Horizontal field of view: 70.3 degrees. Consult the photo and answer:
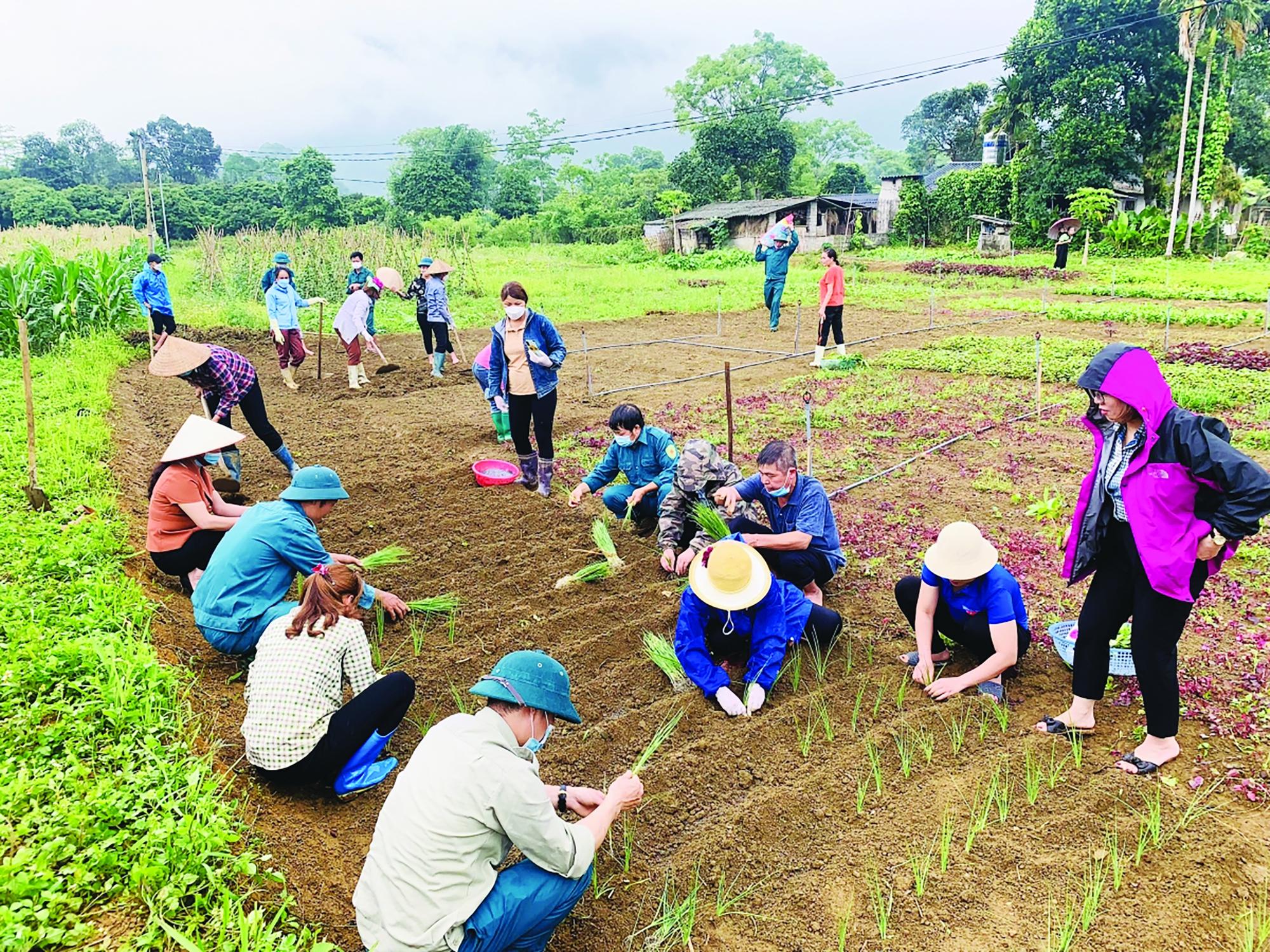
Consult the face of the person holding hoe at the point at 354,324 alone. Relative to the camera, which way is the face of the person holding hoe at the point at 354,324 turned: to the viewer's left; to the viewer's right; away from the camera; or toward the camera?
to the viewer's right

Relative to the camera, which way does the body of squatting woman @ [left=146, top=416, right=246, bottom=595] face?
to the viewer's right

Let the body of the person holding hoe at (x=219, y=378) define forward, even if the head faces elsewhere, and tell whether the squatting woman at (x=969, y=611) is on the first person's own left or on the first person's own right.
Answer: on the first person's own left

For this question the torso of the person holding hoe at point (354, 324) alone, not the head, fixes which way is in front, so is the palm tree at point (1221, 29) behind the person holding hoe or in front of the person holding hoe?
in front

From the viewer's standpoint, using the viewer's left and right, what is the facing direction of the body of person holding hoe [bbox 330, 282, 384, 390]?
facing to the right of the viewer

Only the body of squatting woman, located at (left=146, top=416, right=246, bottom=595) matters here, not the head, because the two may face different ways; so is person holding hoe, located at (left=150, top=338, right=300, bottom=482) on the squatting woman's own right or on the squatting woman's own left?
on the squatting woman's own left

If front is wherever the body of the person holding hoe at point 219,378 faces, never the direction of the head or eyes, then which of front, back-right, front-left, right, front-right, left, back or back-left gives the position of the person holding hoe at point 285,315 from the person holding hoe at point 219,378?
back-right

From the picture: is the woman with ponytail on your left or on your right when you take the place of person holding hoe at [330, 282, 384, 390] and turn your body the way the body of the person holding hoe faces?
on your right

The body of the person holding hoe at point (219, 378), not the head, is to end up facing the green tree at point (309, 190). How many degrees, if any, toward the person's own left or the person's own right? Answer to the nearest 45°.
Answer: approximately 135° to the person's own right

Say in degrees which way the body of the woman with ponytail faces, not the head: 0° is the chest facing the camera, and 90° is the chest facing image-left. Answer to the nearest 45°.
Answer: approximately 225°

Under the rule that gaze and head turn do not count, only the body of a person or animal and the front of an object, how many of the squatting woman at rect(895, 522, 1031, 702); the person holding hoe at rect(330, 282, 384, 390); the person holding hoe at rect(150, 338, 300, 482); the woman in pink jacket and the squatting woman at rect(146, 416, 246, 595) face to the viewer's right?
2

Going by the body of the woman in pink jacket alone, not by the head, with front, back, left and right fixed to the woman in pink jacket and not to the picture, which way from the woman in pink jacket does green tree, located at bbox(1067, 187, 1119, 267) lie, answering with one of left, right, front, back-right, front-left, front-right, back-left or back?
back-right
